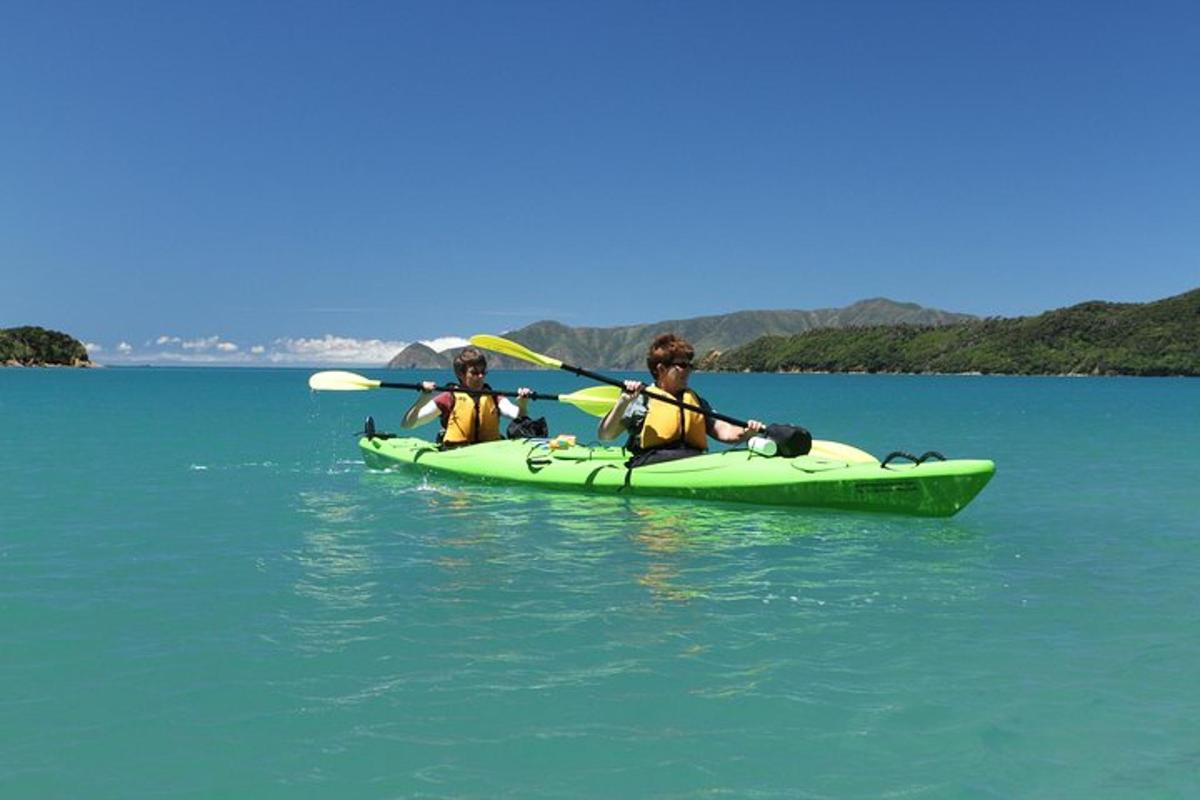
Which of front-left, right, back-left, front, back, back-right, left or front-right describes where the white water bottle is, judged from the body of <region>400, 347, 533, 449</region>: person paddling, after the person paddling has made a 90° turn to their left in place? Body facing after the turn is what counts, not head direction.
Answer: right

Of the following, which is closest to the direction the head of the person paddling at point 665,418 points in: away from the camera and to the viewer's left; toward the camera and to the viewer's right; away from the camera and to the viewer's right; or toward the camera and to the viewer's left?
toward the camera and to the viewer's right

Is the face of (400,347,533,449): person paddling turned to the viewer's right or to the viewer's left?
to the viewer's right

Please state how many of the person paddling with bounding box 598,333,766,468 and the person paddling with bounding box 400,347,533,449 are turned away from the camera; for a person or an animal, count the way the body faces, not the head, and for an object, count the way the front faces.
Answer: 0

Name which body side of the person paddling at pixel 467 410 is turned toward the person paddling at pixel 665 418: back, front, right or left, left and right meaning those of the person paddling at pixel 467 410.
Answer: front

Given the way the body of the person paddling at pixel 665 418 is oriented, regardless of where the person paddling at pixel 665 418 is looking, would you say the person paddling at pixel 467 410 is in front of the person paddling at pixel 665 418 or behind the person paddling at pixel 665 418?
behind

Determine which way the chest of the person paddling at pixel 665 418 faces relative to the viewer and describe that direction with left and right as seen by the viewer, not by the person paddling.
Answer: facing the viewer and to the right of the viewer

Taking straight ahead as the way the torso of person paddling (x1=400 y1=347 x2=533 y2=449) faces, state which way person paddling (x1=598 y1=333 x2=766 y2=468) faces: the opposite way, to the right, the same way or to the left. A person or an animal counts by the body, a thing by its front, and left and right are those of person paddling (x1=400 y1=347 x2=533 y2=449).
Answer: the same way

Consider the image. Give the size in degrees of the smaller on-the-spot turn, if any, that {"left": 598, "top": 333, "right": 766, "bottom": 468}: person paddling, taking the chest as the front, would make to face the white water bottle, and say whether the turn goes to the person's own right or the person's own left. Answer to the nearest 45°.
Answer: approximately 45° to the person's own left
